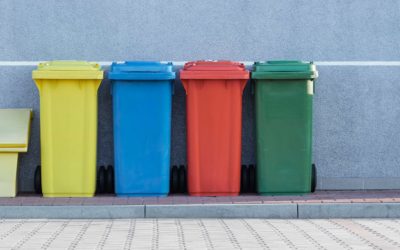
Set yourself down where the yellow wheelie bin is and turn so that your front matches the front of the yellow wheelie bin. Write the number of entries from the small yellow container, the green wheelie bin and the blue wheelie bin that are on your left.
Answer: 2

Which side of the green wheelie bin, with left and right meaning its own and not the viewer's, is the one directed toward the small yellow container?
right

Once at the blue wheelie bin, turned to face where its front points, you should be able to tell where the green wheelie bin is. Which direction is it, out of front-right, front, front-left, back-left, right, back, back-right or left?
left

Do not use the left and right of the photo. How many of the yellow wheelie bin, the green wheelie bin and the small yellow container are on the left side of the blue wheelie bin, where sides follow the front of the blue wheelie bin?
1

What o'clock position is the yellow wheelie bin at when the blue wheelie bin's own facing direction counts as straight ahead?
The yellow wheelie bin is roughly at 3 o'clock from the blue wheelie bin.

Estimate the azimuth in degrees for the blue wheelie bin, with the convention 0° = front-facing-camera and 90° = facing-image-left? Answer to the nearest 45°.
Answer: approximately 0°

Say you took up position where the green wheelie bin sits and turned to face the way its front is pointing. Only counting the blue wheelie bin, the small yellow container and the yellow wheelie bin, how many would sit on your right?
3

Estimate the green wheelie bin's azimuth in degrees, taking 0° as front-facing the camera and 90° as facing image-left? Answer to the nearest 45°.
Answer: approximately 0°

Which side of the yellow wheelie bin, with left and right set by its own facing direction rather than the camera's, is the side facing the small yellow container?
right

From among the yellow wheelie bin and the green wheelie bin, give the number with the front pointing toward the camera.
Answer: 2

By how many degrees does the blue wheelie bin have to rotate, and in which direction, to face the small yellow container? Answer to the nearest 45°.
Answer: approximately 90° to its right
